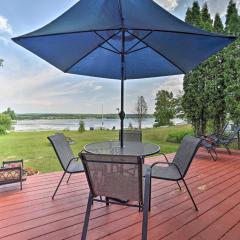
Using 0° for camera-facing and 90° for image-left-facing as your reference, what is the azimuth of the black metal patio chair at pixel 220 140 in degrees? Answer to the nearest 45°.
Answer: approximately 90°

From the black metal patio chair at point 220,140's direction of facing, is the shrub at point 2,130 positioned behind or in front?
in front

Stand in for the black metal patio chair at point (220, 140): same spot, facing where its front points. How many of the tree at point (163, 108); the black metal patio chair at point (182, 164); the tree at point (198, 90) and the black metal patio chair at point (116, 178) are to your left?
2

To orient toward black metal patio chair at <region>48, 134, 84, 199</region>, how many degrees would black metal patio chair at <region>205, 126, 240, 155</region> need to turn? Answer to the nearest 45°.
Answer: approximately 45° to its left
